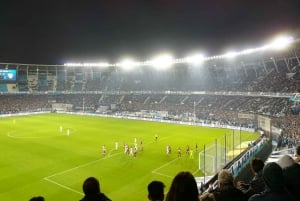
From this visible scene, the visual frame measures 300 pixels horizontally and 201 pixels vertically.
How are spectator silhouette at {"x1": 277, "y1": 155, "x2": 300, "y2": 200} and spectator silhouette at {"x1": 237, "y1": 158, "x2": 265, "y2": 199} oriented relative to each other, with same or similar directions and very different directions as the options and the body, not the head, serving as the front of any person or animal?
same or similar directions

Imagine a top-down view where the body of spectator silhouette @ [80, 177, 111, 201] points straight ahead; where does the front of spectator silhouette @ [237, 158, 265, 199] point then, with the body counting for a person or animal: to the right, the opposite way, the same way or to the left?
the same way

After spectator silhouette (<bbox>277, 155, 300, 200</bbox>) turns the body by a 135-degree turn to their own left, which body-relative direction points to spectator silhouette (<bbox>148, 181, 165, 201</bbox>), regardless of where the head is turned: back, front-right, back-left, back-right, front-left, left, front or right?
front-right

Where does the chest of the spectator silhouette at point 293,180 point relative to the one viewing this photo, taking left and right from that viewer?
facing away from the viewer and to the left of the viewer

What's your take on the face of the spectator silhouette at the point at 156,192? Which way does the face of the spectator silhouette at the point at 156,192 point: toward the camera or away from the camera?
away from the camera

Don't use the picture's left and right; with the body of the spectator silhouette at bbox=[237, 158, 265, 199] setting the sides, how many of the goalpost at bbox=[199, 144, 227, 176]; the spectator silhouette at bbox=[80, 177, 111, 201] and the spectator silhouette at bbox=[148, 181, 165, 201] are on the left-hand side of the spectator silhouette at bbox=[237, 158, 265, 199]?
2

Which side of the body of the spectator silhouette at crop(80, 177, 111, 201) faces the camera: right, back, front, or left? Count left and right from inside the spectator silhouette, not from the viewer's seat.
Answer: back

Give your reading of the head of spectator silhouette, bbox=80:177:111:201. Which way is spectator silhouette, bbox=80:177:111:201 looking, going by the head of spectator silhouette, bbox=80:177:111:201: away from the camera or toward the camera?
away from the camera

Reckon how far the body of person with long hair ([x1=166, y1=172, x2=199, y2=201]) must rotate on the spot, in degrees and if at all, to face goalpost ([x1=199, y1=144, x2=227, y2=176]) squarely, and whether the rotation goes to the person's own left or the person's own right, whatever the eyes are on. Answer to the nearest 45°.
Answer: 0° — they already face it

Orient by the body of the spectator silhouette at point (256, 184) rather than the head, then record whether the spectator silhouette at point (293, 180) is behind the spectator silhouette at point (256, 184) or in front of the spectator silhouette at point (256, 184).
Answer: behind

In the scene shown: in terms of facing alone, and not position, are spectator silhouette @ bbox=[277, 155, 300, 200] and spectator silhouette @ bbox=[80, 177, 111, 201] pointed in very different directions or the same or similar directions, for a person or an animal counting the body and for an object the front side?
same or similar directions

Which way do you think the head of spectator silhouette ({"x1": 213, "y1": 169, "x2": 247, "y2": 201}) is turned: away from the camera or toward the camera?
away from the camera

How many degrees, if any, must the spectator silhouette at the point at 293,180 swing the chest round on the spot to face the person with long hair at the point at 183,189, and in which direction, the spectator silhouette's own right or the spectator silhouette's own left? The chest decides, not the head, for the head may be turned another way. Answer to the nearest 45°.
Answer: approximately 90° to the spectator silhouette's own left

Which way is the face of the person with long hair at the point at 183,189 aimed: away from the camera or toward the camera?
away from the camera

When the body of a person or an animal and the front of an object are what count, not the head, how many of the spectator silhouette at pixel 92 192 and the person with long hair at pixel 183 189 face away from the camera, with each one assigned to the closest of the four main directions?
2

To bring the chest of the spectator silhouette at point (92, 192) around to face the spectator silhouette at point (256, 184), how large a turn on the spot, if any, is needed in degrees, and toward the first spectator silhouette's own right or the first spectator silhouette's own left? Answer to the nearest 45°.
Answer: approximately 90° to the first spectator silhouette's own right

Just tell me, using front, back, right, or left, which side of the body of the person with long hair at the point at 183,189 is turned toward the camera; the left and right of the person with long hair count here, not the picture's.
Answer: back
